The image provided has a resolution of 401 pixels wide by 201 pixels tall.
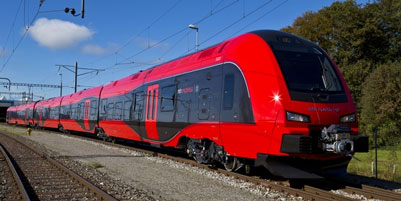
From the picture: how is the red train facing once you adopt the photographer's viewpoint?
facing the viewer and to the right of the viewer

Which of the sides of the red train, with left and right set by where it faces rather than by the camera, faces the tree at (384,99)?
left

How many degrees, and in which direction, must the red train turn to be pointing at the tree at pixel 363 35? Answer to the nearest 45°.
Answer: approximately 90° to its left
